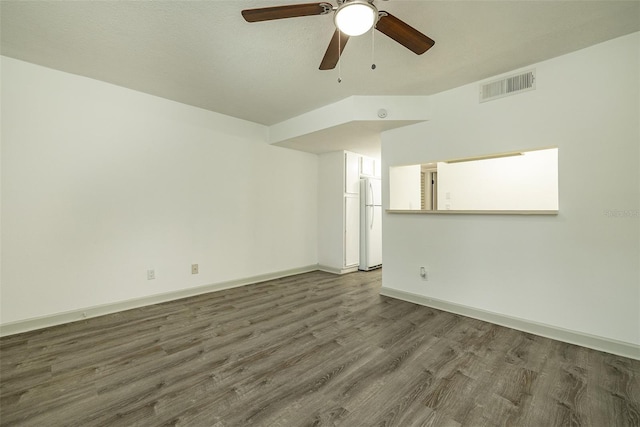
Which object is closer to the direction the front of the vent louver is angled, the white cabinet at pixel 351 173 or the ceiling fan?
the ceiling fan

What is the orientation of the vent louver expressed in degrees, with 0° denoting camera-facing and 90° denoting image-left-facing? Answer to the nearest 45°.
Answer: approximately 45°

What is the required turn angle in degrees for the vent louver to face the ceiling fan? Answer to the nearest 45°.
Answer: approximately 45° to its left

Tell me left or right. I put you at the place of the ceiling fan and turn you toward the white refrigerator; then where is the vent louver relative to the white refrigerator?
right

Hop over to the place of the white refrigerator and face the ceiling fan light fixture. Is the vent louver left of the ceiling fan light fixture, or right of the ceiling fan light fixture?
left

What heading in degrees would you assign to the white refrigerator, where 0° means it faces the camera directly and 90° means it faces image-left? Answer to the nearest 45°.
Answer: approximately 315°

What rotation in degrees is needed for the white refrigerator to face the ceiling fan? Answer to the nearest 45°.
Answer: approximately 45° to its right
